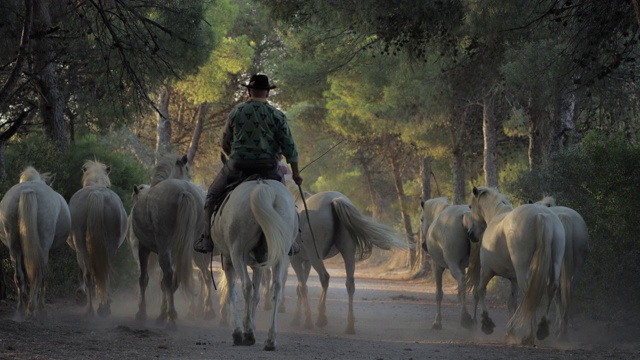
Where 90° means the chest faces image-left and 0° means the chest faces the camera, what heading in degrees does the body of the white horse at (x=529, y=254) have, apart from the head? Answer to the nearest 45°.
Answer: approximately 135°

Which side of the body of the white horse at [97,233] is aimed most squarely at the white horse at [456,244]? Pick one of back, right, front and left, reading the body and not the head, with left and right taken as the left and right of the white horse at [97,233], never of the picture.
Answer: right

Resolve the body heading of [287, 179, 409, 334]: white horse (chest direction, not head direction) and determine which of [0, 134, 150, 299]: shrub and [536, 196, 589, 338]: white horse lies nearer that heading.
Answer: the shrub

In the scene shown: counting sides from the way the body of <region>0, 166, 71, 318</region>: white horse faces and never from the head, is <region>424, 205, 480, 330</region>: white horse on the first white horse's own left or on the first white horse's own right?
on the first white horse's own right

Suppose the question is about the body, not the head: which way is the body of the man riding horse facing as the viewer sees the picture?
away from the camera

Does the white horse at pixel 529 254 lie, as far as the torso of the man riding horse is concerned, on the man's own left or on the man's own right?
on the man's own right

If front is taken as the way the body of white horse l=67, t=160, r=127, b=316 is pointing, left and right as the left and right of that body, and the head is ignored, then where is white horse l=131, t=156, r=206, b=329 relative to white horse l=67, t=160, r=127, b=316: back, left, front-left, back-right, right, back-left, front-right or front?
back-right

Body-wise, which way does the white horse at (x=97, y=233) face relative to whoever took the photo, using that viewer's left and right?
facing away from the viewer

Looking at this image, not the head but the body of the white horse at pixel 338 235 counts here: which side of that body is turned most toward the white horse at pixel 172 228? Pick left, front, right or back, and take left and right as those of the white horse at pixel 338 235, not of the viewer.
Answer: left

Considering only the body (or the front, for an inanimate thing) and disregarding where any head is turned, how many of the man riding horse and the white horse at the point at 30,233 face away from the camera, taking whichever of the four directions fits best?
2

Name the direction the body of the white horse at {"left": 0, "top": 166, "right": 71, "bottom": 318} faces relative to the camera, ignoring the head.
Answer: away from the camera
